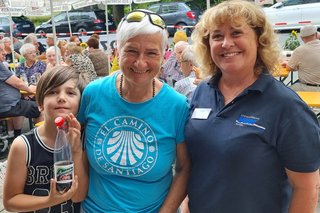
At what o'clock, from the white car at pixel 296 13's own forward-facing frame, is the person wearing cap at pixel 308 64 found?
The person wearing cap is roughly at 9 o'clock from the white car.

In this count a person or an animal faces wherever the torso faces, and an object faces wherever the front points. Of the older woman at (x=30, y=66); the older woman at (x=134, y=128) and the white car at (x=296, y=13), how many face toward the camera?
2

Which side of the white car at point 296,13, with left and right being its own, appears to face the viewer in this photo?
left

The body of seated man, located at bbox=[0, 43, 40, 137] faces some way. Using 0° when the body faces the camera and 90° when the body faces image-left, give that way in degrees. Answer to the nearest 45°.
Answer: approximately 270°

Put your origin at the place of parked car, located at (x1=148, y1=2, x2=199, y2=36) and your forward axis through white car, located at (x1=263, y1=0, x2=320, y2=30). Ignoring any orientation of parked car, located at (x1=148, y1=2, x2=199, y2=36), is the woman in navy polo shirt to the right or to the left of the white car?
right

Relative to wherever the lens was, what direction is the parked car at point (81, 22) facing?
facing to the left of the viewer

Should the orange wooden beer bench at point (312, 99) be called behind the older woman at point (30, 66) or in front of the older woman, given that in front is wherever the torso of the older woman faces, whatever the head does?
in front

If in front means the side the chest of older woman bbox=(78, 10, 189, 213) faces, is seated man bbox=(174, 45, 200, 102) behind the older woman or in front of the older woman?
behind
